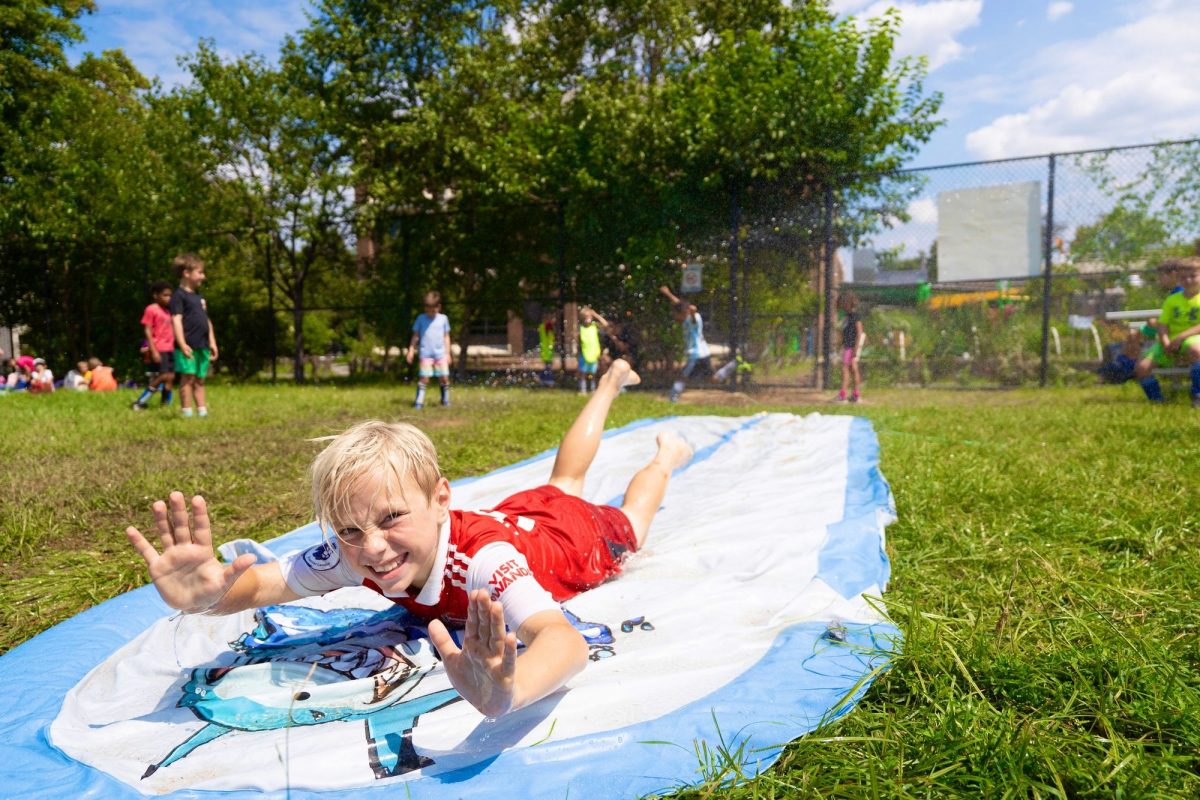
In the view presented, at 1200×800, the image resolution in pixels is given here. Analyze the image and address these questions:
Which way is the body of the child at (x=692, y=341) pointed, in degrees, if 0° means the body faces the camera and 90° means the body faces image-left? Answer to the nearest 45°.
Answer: approximately 90°

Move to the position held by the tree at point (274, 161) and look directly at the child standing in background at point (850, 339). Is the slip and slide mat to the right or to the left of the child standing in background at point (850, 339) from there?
right

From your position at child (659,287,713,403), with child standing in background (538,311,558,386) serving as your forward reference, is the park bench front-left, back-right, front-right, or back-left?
back-right

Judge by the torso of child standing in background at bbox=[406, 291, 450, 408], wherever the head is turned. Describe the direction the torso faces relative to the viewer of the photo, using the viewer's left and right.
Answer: facing the viewer

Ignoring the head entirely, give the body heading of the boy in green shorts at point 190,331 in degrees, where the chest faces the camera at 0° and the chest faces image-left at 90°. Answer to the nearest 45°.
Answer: approximately 315°

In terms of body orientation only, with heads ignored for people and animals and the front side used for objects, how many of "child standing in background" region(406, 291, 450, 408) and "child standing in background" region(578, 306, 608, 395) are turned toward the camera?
2

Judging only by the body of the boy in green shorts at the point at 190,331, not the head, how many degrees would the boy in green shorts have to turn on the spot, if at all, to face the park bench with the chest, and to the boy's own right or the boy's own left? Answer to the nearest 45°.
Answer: approximately 45° to the boy's own left

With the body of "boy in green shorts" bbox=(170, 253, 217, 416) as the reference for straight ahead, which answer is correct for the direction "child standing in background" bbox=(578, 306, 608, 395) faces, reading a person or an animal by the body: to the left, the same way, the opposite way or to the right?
to the right

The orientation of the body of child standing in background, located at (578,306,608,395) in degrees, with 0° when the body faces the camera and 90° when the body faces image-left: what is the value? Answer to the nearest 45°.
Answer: approximately 0°

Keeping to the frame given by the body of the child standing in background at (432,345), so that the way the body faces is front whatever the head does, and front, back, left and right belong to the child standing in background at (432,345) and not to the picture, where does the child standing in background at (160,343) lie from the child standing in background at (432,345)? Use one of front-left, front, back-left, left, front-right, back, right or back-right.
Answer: right

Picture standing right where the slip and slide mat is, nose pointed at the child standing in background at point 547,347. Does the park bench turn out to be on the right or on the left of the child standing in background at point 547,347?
right
